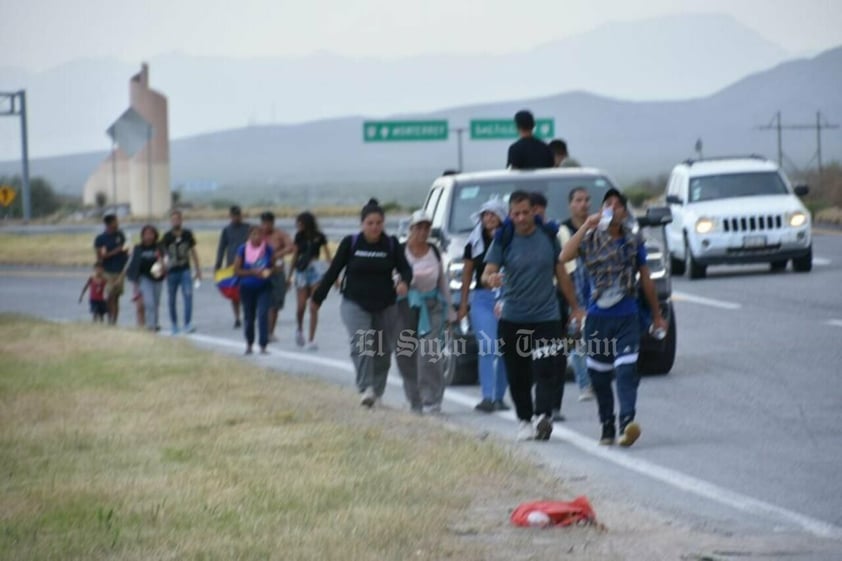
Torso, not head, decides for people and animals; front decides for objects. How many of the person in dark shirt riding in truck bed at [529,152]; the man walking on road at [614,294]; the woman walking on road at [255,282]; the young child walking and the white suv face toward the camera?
4

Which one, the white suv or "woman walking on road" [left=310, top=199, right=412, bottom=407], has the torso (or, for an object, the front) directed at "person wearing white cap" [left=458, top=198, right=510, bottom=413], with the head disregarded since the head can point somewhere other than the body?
the white suv

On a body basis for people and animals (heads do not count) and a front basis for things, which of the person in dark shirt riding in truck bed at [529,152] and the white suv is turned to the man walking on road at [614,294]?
the white suv

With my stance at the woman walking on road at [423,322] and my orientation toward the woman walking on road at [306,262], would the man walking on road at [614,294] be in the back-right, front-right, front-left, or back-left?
back-right

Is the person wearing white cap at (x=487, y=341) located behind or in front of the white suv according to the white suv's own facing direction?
in front

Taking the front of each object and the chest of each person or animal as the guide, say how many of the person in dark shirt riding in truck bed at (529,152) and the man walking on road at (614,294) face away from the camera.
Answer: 1

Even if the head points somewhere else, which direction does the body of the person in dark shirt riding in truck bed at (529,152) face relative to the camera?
away from the camera

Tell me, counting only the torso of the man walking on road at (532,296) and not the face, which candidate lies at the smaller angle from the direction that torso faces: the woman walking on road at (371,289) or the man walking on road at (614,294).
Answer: the man walking on road

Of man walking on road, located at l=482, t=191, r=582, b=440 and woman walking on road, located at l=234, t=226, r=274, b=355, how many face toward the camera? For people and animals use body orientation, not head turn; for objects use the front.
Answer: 2
